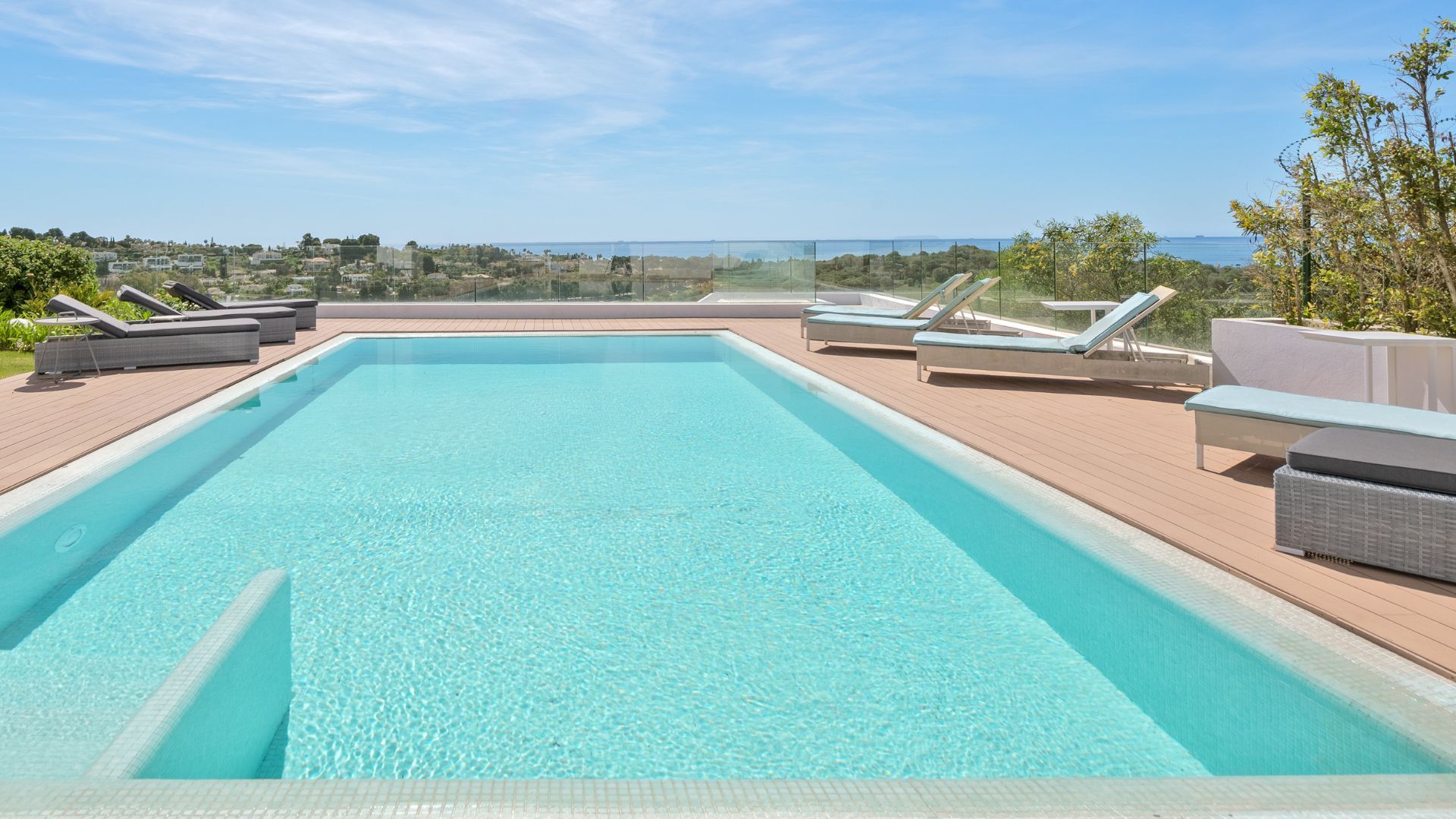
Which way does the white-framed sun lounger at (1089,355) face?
to the viewer's left

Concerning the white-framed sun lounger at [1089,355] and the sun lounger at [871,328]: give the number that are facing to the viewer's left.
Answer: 2

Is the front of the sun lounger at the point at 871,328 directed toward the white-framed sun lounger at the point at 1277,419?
no

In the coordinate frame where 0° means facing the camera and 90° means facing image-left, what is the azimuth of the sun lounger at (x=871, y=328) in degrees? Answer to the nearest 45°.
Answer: approximately 90°

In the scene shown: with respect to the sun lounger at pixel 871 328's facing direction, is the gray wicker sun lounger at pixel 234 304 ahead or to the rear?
ahead

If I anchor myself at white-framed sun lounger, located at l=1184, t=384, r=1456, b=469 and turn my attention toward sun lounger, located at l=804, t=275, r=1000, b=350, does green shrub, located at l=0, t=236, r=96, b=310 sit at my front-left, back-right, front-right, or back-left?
front-left

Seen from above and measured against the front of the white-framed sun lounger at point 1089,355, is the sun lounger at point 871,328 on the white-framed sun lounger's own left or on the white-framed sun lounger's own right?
on the white-framed sun lounger's own right

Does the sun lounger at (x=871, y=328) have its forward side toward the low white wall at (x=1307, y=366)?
no

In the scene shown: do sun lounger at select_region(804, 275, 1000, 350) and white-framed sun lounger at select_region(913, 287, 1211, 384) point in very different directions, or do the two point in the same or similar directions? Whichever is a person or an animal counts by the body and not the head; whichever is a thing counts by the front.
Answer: same or similar directions

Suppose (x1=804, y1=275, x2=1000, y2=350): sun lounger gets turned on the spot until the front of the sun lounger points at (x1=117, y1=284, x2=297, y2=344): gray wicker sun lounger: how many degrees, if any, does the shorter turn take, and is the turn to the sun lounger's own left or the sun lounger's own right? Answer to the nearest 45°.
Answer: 0° — it already faces it

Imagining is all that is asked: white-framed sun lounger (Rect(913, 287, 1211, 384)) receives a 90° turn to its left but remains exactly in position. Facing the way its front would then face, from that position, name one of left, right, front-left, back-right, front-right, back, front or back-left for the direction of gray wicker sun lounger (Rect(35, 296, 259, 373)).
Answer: right
